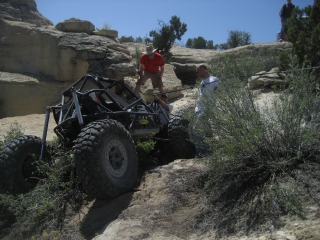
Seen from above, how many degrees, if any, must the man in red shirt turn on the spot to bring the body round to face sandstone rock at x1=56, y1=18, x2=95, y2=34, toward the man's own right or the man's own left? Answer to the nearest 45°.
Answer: approximately 135° to the man's own right

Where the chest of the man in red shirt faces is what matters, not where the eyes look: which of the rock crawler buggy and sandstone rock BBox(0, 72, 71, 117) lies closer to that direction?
the rock crawler buggy

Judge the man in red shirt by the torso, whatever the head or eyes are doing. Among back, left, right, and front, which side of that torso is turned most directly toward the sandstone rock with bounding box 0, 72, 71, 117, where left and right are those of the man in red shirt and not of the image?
right

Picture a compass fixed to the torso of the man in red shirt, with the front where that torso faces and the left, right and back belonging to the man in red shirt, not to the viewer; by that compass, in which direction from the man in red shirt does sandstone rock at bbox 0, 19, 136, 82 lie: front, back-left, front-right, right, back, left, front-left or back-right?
back-right

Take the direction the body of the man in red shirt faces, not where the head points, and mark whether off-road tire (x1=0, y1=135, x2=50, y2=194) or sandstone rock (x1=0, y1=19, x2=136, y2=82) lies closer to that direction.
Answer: the off-road tire

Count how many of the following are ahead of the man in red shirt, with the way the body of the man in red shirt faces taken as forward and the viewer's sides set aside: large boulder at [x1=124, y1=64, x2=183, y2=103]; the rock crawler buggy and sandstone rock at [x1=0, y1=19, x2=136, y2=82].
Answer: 1

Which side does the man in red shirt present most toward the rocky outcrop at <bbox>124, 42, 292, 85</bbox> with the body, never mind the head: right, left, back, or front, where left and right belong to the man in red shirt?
back

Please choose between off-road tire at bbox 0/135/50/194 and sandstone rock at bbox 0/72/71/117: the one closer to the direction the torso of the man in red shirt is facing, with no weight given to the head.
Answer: the off-road tire

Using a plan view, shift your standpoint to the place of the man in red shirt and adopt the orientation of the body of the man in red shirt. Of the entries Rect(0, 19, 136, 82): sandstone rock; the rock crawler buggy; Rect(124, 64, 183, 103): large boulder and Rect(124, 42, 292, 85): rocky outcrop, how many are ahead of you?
1

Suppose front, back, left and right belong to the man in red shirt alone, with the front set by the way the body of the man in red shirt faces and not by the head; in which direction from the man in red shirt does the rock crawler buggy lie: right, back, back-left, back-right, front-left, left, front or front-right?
front

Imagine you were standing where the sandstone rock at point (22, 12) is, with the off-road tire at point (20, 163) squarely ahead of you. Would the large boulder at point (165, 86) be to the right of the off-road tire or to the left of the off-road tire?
left

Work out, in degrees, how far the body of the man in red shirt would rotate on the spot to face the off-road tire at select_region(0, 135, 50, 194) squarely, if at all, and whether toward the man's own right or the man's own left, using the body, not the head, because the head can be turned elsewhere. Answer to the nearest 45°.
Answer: approximately 45° to the man's own right

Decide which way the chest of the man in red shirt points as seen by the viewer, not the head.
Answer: toward the camera
